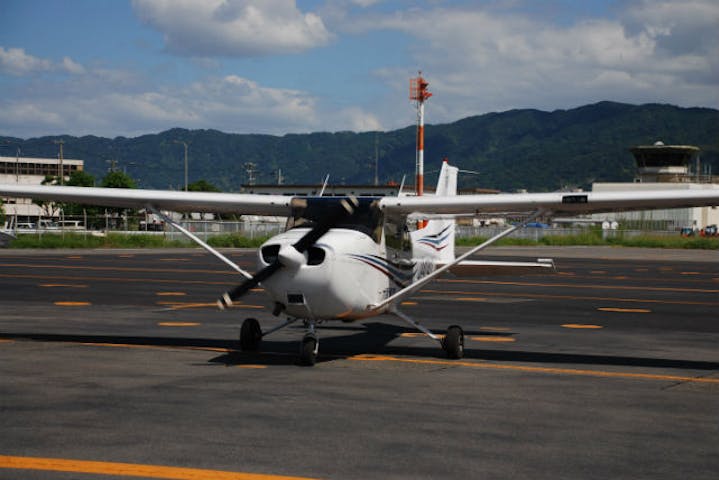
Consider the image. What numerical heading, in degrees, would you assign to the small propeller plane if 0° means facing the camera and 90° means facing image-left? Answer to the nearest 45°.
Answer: approximately 0°
